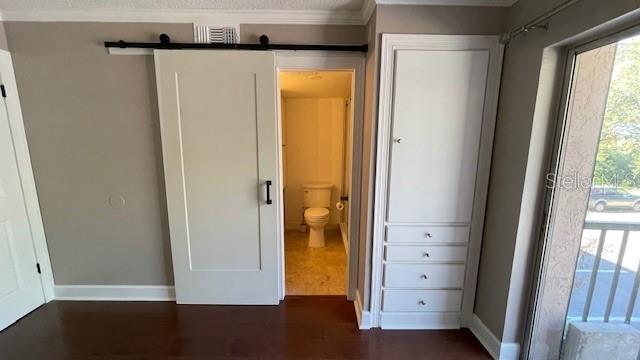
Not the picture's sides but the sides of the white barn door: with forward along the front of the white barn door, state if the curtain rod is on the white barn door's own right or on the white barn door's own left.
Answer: on the white barn door's own left

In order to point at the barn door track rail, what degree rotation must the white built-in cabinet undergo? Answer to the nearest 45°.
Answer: approximately 90° to its right

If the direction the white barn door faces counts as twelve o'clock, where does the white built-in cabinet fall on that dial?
The white built-in cabinet is roughly at 10 o'clock from the white barn door.

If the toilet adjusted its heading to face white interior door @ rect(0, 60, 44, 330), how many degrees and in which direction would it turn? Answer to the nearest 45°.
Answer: approximately 45° to its right

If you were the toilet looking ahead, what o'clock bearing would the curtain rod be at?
The curtain rod is roughly at 11 o'clock from the toilet.

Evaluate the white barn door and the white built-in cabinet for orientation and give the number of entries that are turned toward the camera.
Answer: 2

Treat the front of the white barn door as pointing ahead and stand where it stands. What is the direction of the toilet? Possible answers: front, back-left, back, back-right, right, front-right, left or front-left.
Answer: back-left

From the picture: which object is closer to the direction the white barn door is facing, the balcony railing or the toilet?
the balcony railing

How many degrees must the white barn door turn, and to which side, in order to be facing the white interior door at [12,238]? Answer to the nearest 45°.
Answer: approximately 90° to its right

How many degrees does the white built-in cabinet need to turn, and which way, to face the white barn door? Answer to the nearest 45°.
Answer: approximately 90° to its right

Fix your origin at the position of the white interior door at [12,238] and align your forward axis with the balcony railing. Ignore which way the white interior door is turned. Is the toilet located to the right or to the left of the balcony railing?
left
